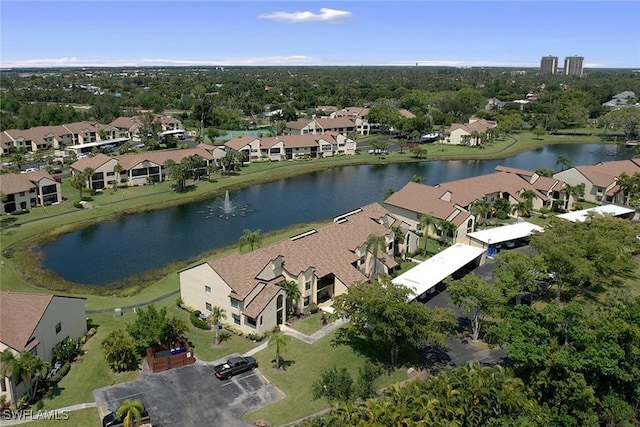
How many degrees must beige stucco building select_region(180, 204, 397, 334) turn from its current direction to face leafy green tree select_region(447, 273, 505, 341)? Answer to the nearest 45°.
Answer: approximately 45° to its left

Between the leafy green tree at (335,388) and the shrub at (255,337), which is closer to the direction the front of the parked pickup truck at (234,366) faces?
the shrub

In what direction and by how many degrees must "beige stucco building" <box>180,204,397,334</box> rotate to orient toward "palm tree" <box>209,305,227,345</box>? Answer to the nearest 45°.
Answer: approximately 90° to its right

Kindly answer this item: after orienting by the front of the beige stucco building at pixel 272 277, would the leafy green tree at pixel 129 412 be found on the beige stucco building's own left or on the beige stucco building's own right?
on the beige stucco building's own right

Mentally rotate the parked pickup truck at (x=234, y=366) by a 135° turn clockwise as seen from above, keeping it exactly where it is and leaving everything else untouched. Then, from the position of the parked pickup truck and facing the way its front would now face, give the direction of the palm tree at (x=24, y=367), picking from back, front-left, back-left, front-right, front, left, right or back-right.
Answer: right

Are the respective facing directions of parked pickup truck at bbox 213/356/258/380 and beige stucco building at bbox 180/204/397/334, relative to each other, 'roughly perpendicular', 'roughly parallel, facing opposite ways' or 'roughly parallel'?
roughly perpendicular

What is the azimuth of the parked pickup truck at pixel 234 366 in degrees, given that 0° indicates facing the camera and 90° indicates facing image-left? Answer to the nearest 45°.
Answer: approximately 225°

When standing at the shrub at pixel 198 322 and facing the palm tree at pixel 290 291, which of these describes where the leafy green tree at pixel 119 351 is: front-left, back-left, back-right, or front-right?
back-right

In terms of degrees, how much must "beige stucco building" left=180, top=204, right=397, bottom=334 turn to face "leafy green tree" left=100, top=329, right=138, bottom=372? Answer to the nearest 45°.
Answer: approximately 90° to its right
